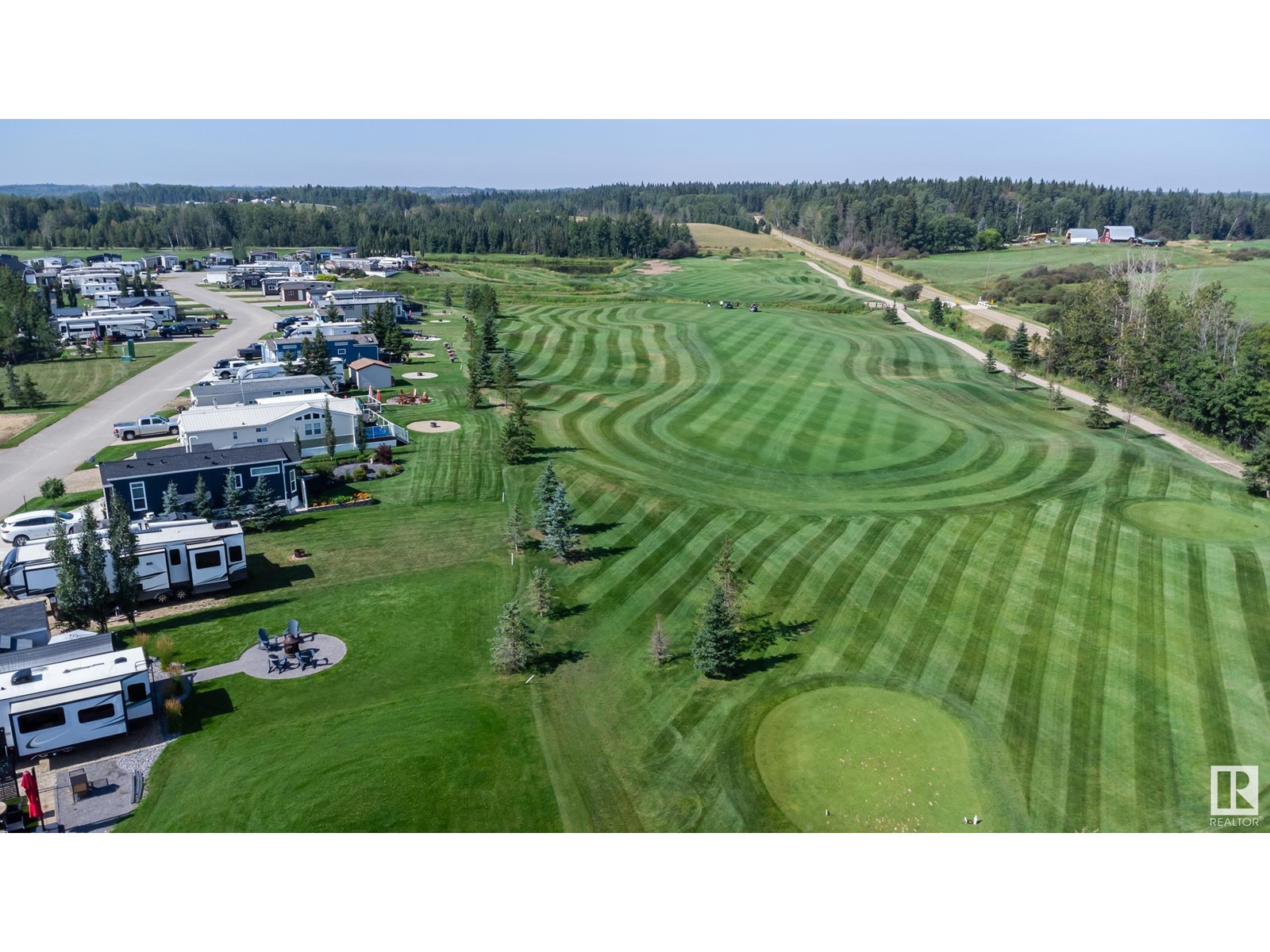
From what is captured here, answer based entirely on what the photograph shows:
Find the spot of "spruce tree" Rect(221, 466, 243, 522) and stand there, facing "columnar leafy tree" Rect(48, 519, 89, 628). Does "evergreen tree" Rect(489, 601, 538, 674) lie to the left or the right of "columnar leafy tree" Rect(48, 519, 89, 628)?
left

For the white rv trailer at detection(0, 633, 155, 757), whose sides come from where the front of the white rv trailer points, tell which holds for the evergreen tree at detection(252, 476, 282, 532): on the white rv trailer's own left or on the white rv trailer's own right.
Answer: on the white rv trailer's own right

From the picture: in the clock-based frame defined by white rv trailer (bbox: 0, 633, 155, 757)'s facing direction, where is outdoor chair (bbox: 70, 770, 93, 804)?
The outdoor chair is roughly at 9 o'clock from the white rv trailer.

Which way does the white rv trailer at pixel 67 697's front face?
to the viewer's left
